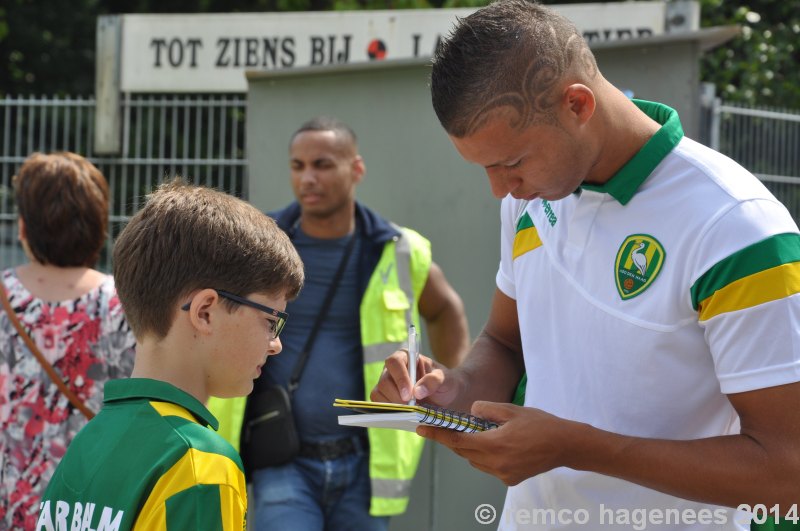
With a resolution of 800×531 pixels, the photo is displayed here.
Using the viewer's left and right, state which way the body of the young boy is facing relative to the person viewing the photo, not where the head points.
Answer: facing away from the viewer and to the right of the viewer

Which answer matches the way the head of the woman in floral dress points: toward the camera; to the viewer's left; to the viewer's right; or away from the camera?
away from the camera

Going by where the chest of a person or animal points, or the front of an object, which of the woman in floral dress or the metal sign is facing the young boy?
the metal sign

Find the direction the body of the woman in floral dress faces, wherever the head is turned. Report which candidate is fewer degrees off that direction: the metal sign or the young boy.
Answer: the metal sign

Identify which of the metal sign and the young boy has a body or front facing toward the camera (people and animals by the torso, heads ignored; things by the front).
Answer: the metal sign

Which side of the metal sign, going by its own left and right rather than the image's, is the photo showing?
front

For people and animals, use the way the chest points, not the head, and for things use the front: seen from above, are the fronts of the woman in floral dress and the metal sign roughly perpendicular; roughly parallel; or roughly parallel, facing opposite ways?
roughly parallel, facing opposite ways

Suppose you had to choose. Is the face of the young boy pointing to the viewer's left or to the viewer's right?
to the viewer's right

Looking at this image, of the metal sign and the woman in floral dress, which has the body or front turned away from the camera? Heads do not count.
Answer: the woman in floral dress

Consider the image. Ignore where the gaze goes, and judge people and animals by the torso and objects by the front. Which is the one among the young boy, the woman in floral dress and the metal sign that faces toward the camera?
the metal sign

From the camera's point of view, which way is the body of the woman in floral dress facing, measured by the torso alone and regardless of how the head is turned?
away from the camera

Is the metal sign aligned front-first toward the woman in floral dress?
yes

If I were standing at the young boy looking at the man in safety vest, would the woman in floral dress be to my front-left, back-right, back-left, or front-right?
front-left

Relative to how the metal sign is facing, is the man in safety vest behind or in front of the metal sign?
in front

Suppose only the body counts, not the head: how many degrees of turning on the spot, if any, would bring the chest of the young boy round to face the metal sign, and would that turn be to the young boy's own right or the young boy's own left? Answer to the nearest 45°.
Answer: approximately 45° to the young boy's own left

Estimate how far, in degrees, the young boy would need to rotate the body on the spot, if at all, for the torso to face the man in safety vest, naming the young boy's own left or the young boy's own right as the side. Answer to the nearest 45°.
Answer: approximately 45° to the young boy's own left

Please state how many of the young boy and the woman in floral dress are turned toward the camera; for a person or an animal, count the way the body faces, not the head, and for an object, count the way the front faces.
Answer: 0

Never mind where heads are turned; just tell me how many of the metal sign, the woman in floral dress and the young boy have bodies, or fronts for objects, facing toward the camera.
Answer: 1
